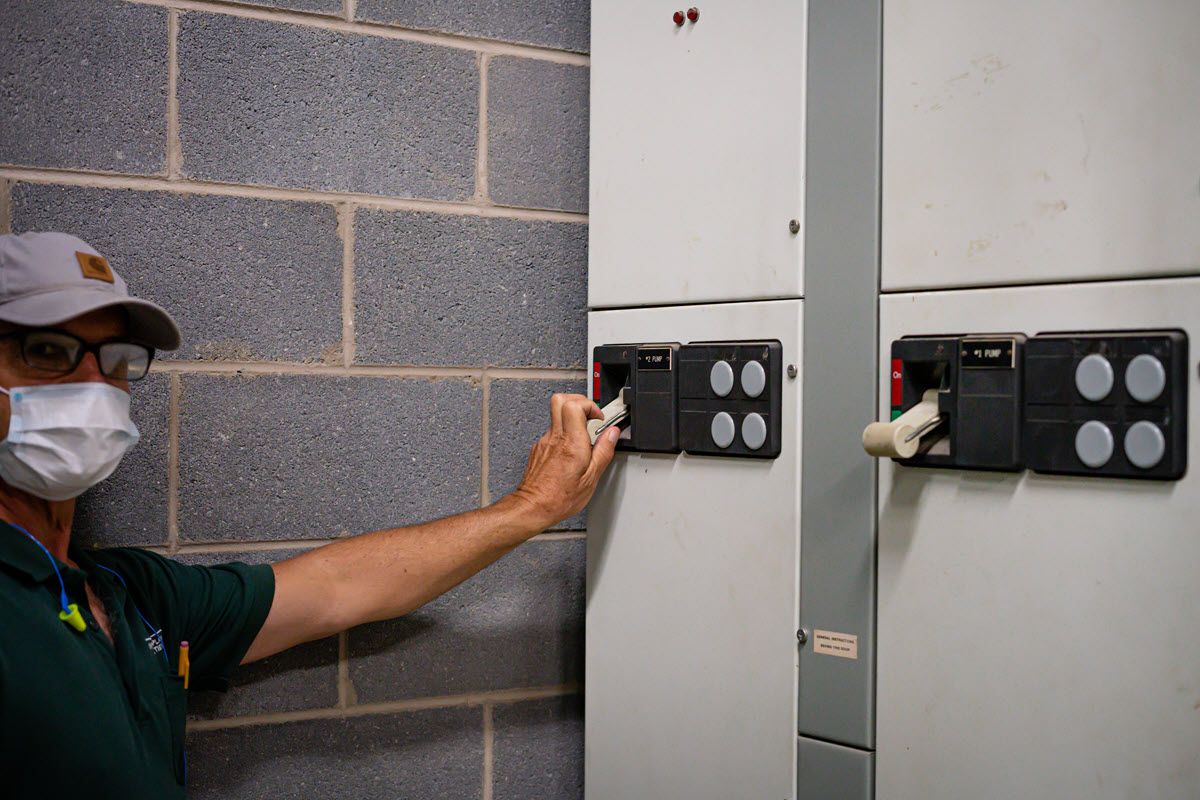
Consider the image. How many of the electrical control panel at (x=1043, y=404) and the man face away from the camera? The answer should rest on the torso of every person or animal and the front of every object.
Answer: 0

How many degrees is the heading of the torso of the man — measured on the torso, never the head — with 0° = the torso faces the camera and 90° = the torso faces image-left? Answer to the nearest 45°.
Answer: approximately 315°

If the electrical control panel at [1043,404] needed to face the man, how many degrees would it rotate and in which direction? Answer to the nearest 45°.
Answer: approximately 45° to its right

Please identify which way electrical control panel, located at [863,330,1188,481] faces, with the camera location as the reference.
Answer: facing the viewer and to the left of the viewer

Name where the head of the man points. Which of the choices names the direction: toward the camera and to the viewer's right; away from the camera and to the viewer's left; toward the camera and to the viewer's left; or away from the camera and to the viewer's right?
toward the camera and to the viewer's right
